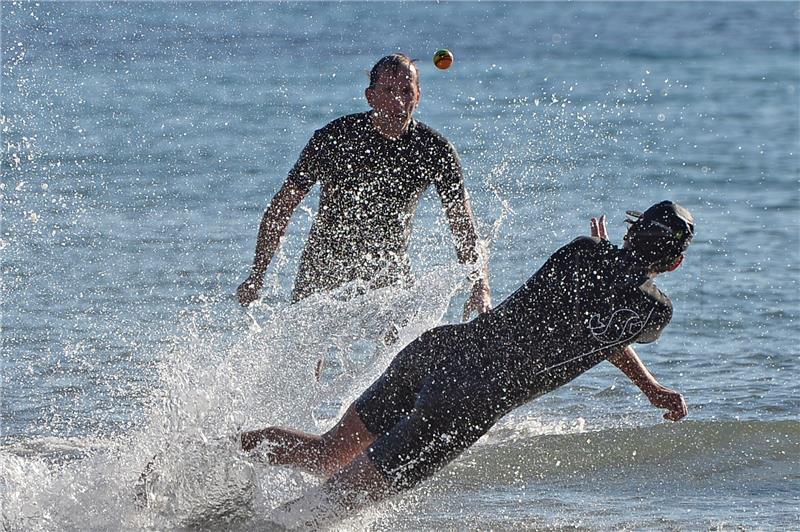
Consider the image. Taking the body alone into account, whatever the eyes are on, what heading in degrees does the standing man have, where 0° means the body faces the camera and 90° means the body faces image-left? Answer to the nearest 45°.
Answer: approximately 0°

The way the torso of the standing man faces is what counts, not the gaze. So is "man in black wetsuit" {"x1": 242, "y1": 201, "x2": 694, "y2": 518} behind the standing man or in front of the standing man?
in front
